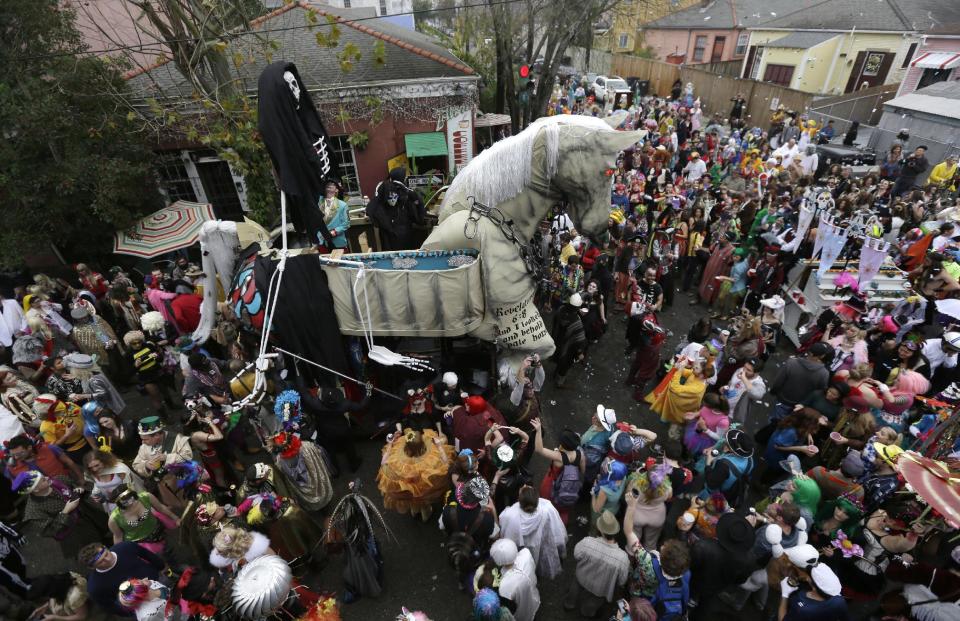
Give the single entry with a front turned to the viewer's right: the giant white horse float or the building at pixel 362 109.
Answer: the giant white horse float

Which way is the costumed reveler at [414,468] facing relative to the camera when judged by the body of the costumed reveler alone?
away from the camera

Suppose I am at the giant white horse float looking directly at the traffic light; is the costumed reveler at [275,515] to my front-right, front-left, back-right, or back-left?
back-left

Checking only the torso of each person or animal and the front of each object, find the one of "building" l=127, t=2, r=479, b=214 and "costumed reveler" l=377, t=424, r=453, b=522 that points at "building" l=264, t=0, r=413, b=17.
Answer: the costumed reveler

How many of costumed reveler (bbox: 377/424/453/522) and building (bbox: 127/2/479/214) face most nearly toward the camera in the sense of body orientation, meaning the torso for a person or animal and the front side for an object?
1

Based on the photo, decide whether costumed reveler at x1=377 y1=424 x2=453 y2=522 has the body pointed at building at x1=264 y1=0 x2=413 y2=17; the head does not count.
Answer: yes

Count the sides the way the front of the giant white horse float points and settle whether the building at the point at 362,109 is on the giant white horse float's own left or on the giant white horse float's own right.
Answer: on the giant white horse float's own left

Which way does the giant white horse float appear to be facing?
to the viewer's right

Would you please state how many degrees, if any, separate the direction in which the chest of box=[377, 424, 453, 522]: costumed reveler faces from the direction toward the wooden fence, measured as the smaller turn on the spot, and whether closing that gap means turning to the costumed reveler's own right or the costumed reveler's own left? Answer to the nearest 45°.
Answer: approximately 45° to the costumed reveler's own right

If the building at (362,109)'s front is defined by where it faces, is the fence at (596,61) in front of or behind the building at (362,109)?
behind

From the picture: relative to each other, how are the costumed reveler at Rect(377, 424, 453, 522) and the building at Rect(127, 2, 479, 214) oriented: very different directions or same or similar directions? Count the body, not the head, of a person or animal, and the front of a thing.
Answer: very different directions

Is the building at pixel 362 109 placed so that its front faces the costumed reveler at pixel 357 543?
yes

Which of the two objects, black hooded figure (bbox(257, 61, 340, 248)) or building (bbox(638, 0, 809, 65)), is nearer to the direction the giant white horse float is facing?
the building
